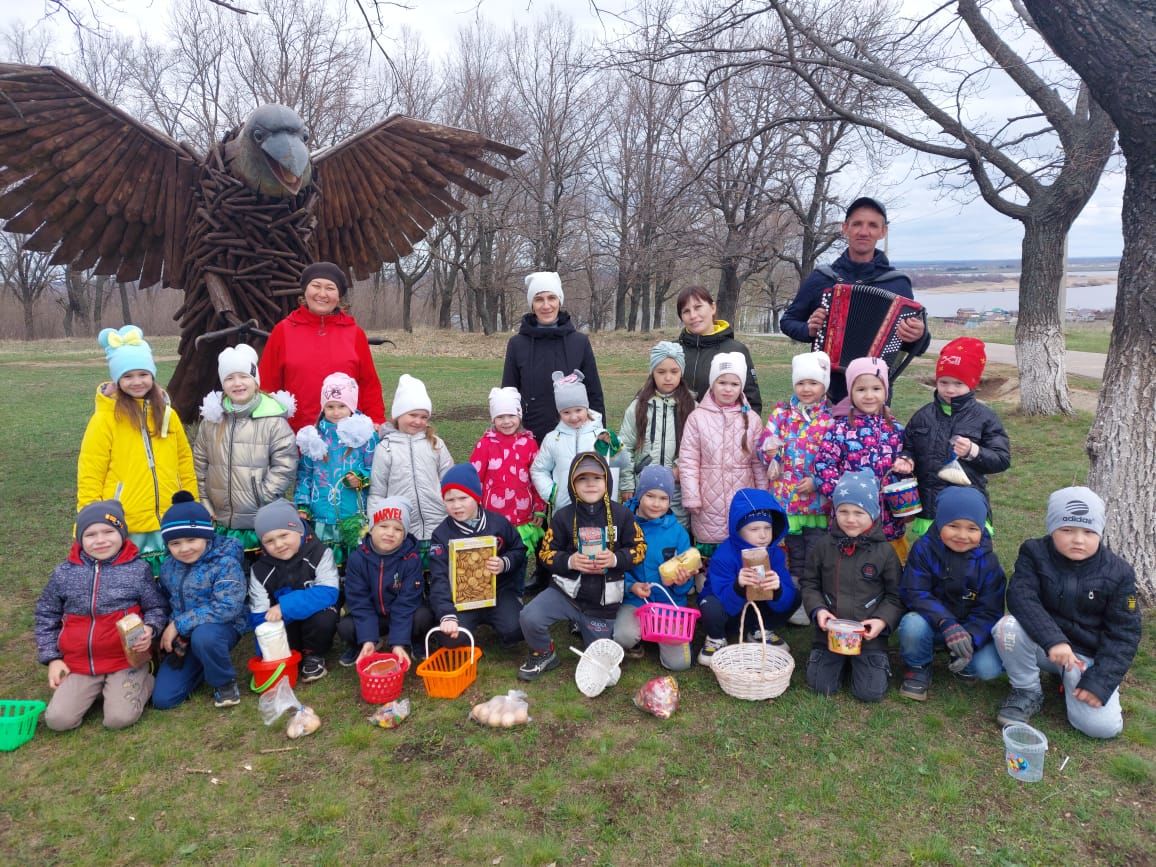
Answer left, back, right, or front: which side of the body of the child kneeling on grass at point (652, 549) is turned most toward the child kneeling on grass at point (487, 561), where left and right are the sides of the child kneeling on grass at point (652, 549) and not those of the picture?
right

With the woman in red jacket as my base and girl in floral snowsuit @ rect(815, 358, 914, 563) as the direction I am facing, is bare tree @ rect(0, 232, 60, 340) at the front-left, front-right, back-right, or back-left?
back-left

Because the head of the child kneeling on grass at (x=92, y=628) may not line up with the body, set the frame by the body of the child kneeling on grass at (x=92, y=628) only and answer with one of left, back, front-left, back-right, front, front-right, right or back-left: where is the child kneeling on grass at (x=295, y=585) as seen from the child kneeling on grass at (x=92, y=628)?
left

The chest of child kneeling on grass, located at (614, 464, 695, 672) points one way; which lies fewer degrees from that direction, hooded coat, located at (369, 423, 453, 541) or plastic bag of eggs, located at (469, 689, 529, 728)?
the plastic bag of eggs

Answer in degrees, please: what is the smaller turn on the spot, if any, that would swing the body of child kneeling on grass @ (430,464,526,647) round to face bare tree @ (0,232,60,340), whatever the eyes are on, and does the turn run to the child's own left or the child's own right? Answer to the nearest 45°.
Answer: approximately 135° to the child's own right

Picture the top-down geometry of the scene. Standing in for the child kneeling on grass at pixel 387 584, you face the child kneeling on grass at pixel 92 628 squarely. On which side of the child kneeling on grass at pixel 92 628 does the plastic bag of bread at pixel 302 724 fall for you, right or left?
left

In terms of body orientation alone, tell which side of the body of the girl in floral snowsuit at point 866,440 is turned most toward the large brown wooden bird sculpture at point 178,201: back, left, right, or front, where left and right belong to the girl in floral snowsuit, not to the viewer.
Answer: right

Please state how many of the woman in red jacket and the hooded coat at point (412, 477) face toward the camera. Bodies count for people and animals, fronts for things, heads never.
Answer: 2

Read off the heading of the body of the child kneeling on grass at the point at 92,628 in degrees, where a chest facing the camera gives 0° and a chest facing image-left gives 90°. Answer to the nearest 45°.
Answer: approximately 0°
